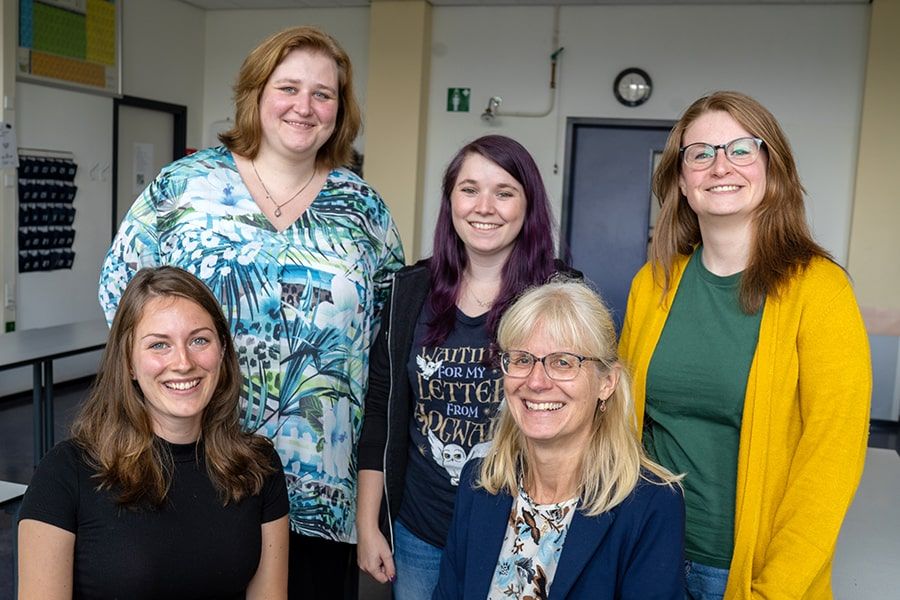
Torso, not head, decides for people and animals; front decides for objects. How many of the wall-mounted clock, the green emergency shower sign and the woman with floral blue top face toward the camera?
3

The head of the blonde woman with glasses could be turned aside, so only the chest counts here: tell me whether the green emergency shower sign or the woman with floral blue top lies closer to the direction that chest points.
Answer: the woman with floral blue top

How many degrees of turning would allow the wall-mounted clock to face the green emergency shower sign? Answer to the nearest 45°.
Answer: approximately 90° to its right

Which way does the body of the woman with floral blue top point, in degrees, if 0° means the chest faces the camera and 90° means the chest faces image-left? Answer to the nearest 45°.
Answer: approximately 0°

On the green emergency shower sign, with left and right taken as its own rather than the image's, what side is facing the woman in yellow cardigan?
front

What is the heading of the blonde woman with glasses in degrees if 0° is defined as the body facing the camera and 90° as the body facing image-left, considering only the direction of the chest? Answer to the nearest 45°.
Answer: approximately 45°
